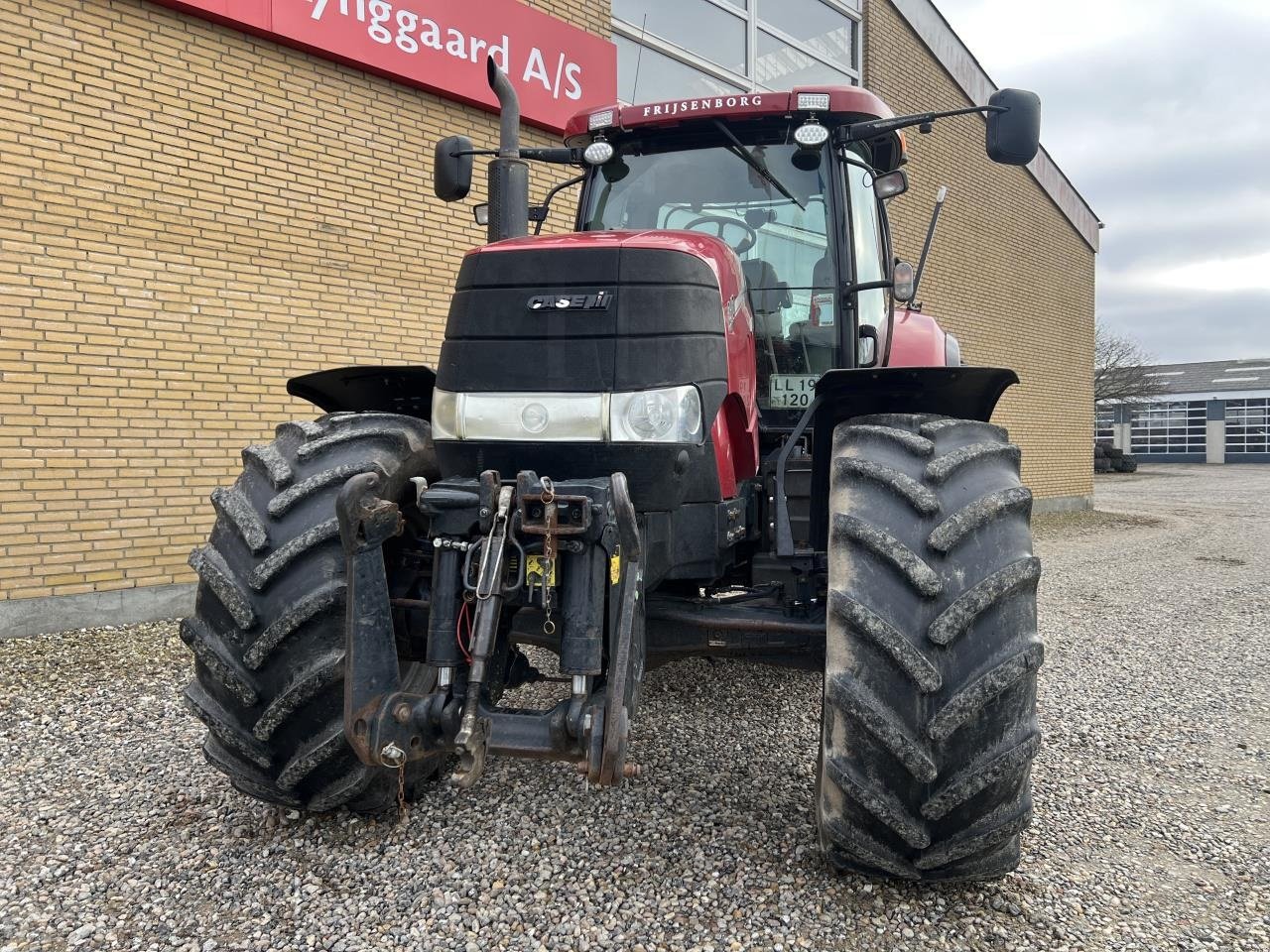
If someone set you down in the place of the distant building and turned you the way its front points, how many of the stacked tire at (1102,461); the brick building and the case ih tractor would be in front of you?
3

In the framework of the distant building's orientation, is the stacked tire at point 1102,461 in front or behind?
in front

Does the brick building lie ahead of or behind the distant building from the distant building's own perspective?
ahead

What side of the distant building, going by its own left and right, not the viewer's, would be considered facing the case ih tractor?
front

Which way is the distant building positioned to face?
toward the camera
